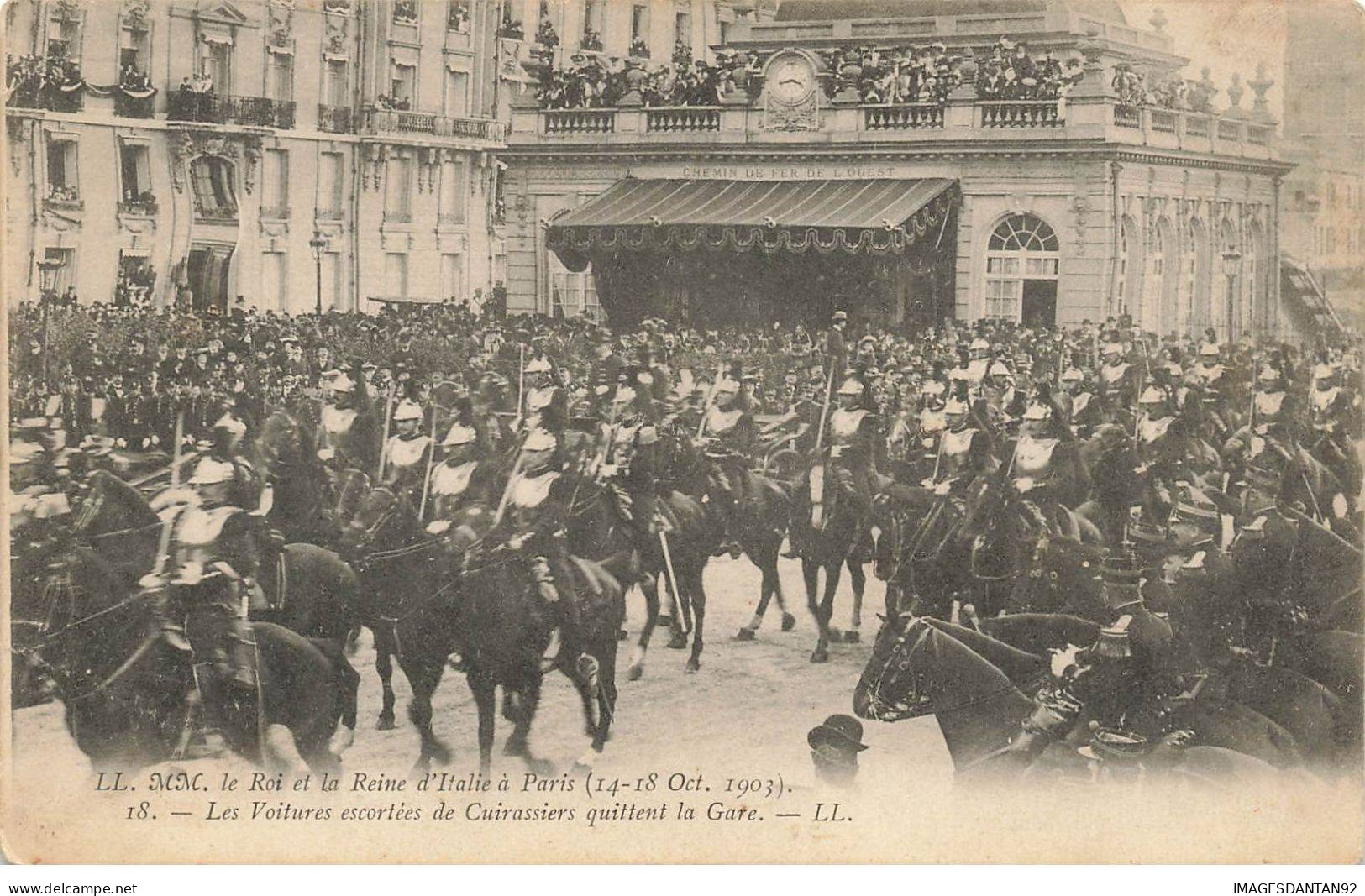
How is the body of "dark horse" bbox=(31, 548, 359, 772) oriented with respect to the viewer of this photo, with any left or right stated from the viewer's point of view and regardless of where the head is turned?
facing to the left of the viewer

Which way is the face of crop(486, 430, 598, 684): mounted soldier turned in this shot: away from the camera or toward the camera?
toward the camera

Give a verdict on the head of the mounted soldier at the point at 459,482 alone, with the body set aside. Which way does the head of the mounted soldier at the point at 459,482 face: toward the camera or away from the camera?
toward the camera

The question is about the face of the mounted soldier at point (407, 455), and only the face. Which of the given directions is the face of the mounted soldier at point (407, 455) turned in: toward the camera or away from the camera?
toward the camera

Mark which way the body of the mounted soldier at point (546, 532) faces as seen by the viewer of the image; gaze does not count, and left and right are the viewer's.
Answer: facing the viewer and to the left of the viewer

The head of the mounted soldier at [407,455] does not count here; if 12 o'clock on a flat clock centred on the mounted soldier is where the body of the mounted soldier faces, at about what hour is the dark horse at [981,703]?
The dark horse is roughly at 8 o'clock from the mounted soldier.

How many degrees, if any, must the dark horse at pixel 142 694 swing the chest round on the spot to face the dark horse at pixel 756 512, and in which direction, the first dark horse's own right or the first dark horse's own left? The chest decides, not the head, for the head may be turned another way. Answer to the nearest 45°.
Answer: approximately 180°

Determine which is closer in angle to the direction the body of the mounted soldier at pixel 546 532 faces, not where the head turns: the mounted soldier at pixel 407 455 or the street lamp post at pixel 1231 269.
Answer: the mounted soldier

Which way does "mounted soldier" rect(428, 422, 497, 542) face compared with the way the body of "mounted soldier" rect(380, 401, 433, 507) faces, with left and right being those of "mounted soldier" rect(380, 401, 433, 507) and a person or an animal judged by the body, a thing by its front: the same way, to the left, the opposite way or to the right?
the same way

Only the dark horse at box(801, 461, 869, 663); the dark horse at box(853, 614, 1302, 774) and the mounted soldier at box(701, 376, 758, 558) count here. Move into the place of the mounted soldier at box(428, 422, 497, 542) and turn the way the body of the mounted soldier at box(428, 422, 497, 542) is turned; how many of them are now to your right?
0

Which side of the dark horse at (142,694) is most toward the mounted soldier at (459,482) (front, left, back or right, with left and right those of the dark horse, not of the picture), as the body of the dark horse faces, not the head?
back

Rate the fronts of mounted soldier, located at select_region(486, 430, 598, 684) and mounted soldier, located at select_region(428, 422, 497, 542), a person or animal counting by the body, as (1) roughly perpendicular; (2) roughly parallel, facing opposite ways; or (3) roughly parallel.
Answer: roughly parallel

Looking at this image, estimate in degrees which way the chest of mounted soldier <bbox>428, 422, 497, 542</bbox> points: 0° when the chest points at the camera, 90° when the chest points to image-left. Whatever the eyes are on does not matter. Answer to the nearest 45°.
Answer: approximately 45°

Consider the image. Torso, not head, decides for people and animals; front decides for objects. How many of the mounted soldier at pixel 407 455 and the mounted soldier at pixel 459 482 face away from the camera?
0

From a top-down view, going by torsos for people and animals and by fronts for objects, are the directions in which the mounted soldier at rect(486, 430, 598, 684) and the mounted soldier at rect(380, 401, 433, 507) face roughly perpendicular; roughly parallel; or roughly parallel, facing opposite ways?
roughly parallel
